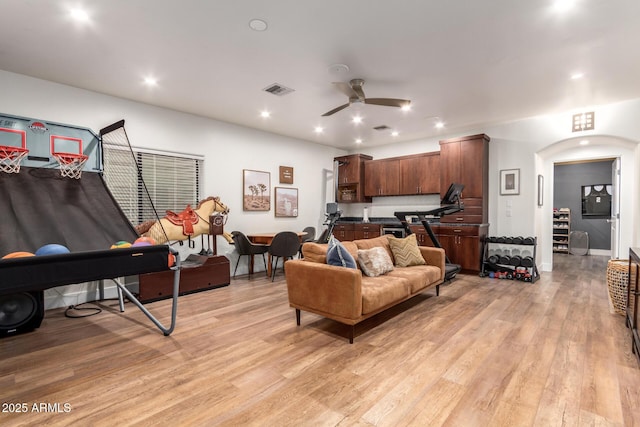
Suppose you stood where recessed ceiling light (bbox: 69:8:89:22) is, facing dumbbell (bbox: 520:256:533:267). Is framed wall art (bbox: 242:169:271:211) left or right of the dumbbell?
left

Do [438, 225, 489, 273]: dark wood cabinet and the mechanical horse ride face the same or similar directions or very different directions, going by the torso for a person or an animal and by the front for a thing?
very different directions

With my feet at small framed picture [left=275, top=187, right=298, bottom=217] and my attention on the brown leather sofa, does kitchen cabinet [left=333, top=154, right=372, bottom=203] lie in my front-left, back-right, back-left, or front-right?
back-left

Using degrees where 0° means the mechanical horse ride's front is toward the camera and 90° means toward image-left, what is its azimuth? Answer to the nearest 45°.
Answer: approximately 270°

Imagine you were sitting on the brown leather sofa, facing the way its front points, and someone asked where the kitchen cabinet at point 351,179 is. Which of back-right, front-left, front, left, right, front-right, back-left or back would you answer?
back-left

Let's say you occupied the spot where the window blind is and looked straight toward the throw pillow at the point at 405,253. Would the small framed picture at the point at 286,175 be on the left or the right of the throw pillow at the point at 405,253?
left

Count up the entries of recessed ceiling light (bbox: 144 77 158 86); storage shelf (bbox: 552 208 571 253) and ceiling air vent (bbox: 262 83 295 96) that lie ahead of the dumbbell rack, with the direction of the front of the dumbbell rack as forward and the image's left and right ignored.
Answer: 2

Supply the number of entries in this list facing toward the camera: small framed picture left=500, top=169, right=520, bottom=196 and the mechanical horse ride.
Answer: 1

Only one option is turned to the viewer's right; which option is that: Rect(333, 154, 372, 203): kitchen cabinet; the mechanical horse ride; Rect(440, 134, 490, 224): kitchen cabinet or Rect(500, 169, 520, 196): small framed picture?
the mechanical horse ride
